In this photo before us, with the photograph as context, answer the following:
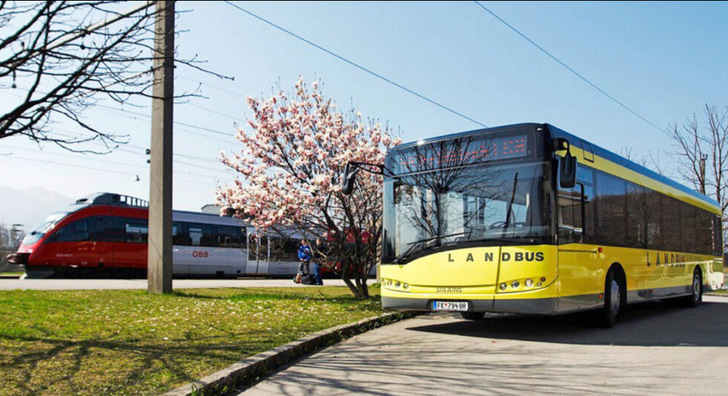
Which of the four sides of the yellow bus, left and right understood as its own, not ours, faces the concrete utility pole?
right

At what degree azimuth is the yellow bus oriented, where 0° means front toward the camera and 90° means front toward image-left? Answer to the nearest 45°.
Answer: approximately 45°

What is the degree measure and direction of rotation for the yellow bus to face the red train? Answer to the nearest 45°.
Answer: approximately 90° to its right

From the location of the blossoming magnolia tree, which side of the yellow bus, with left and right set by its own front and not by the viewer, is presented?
right
